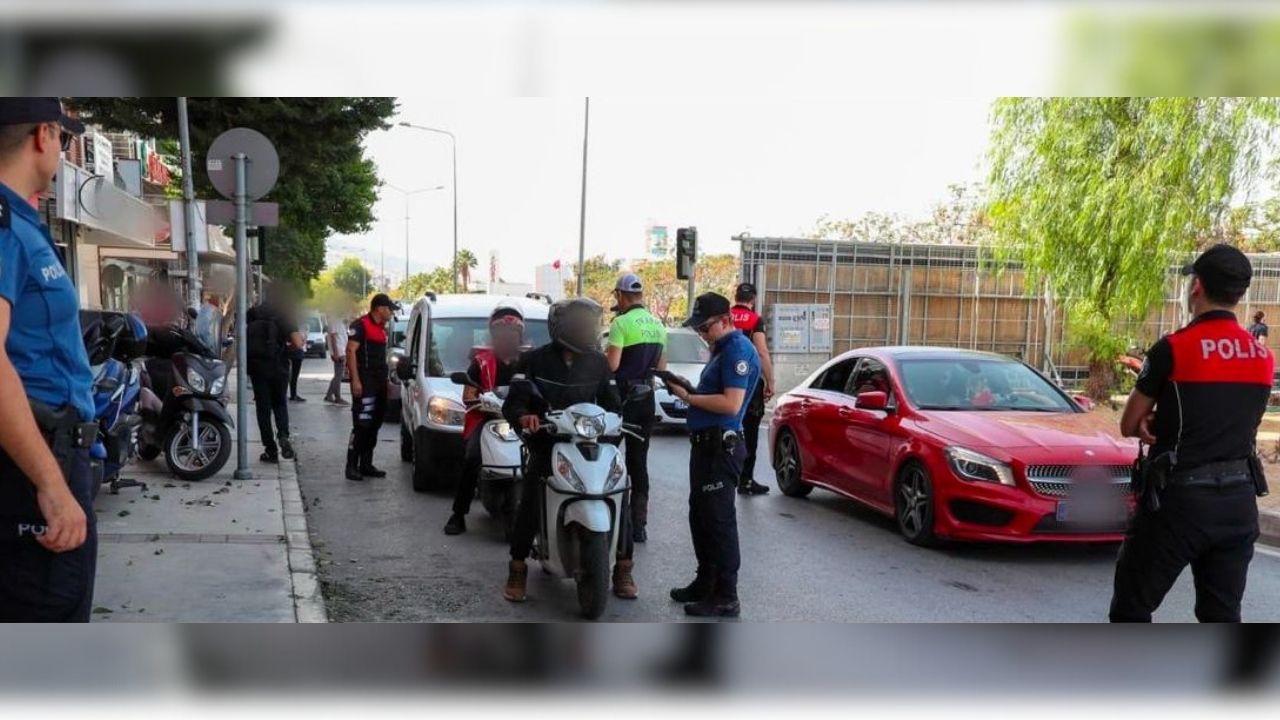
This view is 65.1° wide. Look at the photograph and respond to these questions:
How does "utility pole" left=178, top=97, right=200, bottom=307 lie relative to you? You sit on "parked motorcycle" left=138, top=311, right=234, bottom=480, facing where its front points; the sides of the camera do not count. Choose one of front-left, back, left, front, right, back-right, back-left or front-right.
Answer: back-left

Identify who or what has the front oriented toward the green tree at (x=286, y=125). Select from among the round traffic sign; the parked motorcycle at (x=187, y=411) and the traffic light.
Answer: the round traffic sign

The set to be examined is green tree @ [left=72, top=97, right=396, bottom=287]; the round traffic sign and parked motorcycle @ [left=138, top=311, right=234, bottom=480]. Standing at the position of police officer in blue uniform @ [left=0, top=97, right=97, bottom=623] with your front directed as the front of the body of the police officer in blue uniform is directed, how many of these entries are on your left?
3

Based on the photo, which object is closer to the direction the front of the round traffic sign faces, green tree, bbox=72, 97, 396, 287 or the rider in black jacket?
the green tree

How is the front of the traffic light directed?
away from the camera

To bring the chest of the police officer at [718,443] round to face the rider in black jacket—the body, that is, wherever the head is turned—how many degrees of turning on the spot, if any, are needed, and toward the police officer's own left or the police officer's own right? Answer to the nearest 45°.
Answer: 0° — they already face them

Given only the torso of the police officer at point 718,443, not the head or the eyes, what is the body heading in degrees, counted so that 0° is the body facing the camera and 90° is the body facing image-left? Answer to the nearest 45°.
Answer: approximately 90°

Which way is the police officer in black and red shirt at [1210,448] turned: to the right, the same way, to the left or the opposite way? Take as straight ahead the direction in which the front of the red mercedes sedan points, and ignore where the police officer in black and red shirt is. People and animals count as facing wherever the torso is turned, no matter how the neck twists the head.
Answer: the opposite way

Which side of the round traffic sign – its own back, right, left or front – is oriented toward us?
back

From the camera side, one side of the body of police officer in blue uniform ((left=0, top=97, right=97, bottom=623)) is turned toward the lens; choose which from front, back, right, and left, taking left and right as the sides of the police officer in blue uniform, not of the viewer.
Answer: right

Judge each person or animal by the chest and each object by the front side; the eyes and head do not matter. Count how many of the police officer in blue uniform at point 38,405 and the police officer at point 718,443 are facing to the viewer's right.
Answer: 1

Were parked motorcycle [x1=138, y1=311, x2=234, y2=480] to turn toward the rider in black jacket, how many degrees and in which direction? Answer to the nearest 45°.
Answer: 0° — it already faces them
